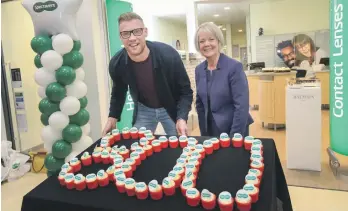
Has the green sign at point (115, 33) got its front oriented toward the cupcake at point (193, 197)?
yes

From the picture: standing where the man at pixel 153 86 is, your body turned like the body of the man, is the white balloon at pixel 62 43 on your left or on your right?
on your right

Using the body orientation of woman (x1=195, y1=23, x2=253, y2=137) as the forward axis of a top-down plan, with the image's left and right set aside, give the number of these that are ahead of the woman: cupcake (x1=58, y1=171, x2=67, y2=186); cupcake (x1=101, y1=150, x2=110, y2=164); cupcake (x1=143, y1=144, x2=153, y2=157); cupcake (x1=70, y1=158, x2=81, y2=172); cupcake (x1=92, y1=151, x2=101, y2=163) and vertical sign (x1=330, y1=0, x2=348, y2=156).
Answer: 5

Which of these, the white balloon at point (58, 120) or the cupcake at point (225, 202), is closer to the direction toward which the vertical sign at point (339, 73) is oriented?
the cupcake

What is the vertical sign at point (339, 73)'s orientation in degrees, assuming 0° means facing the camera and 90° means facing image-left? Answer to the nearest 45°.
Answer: approximately 0°

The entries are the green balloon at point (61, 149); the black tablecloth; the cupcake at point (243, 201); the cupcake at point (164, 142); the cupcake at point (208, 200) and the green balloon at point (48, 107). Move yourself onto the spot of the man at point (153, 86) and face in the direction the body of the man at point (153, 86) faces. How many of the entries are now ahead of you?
4

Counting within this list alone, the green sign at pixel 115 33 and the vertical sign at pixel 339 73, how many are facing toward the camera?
2

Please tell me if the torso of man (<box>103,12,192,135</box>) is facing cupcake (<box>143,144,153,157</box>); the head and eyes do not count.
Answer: yes

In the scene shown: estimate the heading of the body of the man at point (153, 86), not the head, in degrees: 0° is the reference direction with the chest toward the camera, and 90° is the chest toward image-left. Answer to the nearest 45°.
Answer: approximately 0°

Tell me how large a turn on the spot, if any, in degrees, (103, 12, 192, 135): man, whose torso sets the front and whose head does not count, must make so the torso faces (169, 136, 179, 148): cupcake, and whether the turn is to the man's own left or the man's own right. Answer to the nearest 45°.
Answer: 0° — they already face it

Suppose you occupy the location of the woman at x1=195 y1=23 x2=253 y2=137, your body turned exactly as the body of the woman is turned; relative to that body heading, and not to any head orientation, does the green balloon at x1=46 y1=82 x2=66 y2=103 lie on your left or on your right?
on your right

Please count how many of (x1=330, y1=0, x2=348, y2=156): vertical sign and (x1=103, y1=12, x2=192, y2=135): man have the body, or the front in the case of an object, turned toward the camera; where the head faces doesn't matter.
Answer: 2

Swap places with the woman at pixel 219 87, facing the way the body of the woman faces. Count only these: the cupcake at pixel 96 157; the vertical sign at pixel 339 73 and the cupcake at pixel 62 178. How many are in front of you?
2
